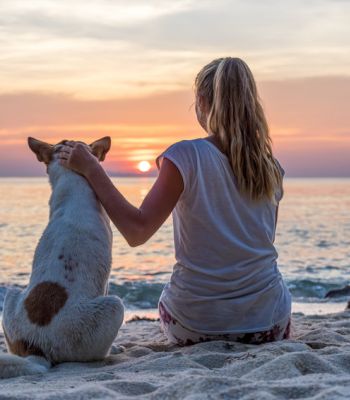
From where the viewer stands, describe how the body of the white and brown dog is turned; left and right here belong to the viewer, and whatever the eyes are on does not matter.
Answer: facing away from the viewer

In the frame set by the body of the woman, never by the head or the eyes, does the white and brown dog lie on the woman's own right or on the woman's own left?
on the woman's own left

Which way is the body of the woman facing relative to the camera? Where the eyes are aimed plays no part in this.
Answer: away from the camera

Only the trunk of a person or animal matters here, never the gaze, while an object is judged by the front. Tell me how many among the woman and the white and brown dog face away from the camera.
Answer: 2

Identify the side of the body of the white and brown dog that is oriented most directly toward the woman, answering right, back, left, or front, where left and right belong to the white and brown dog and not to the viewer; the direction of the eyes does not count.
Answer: right

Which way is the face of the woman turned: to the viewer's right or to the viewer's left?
to the viewer's left
